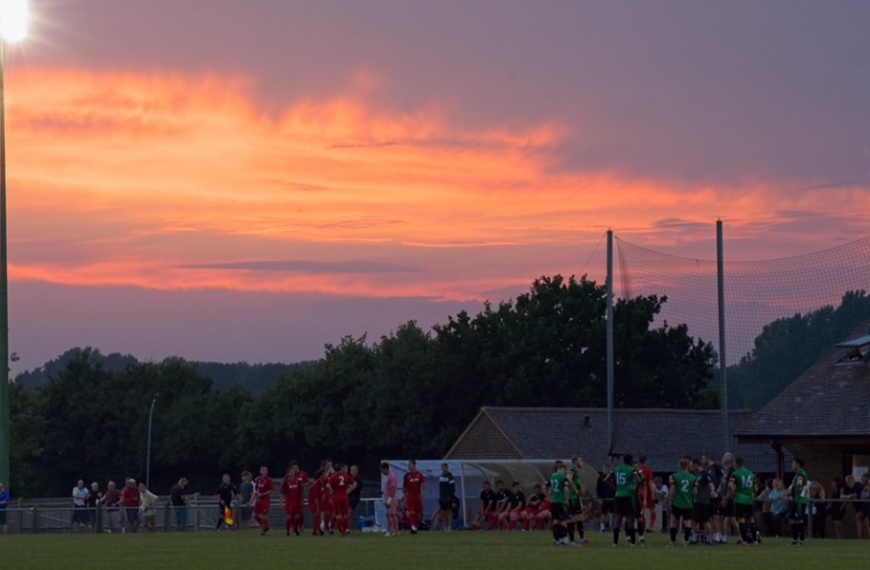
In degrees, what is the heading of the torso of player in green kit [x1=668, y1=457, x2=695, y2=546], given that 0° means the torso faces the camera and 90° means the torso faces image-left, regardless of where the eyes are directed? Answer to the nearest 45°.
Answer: approximately 180°

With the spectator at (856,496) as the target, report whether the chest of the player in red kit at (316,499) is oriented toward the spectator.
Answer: yes

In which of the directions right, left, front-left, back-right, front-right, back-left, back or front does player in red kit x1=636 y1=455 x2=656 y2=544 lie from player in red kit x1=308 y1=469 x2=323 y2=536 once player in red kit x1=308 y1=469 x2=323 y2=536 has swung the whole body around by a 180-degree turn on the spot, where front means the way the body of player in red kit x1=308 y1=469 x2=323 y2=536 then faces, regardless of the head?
back-left

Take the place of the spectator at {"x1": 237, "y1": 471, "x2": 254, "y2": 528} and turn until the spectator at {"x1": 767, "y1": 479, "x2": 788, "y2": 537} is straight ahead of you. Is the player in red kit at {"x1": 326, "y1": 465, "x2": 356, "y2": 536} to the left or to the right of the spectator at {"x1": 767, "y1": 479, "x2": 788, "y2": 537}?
right

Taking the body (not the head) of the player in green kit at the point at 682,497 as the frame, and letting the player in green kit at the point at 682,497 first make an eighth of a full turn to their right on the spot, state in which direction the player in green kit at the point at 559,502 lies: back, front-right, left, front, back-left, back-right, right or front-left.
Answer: back-left

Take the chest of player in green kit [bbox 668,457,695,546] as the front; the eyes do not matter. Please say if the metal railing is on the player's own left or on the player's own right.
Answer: on the player's own left

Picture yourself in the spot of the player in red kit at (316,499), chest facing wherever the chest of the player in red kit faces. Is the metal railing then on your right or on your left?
on your left

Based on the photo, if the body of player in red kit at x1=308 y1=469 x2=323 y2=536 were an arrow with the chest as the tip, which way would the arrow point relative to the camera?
to the viewer's right

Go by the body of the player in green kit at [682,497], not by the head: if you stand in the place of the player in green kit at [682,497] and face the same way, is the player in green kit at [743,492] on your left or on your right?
on your right

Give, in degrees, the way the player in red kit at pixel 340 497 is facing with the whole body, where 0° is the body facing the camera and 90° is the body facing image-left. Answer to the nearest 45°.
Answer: approximately 180°

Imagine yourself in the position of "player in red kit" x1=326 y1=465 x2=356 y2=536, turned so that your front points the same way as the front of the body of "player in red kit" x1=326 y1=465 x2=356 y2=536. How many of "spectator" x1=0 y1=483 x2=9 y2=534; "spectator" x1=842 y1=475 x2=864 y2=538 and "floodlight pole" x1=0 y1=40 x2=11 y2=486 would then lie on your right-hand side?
1
